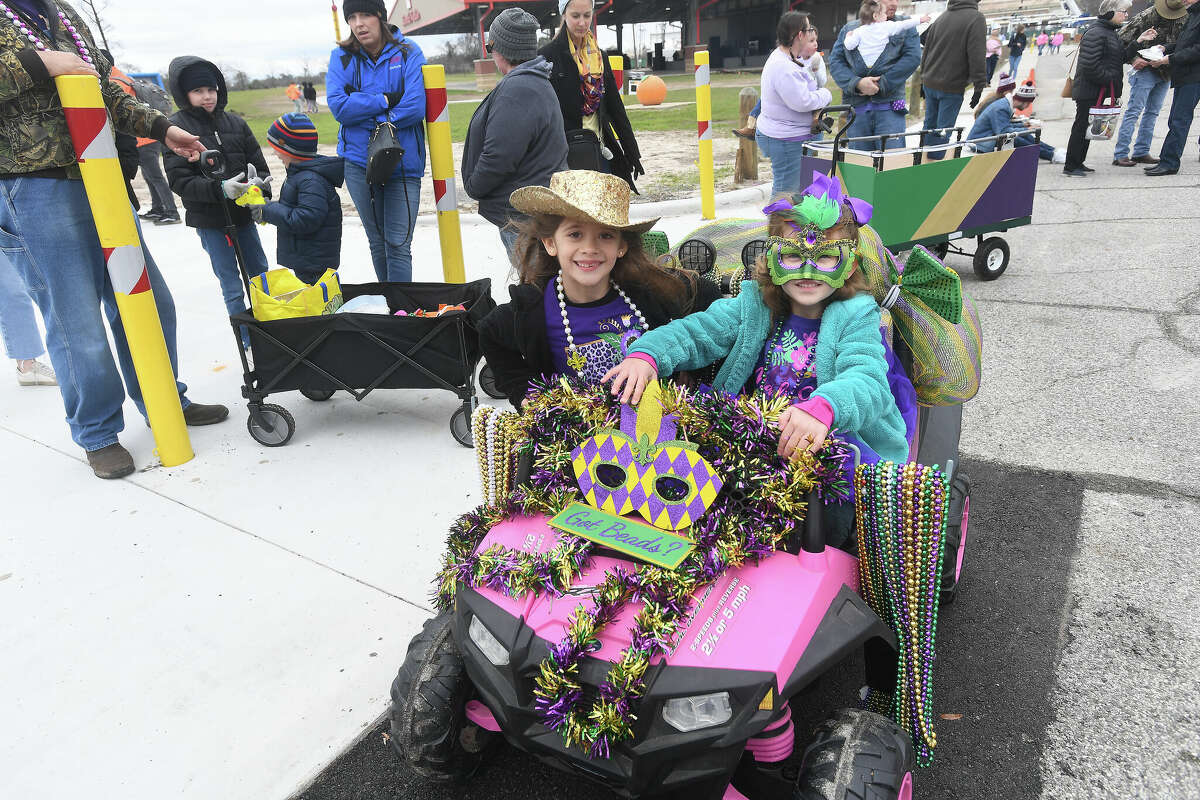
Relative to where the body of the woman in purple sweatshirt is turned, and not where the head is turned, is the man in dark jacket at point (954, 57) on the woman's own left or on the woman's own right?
on the woman's own left

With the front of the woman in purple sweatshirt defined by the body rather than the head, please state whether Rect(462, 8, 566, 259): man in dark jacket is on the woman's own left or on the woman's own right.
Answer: on the woman's own right

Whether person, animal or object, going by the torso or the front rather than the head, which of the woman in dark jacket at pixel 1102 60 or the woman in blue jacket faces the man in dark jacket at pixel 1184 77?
the woman in dark jacket at pixel 1102 60

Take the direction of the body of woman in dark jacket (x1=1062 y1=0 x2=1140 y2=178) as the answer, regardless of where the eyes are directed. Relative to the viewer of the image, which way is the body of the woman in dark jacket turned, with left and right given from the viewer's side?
facing to the right of the viewer

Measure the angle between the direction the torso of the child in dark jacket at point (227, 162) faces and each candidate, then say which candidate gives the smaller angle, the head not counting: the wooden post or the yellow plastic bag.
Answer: the yellow plastic bag

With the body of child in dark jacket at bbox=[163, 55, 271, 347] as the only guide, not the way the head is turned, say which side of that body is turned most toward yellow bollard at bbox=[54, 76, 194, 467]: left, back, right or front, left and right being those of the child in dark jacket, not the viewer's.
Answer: right

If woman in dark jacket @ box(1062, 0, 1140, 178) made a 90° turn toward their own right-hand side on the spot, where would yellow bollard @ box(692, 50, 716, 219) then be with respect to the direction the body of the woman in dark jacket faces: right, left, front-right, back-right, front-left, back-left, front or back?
front-right

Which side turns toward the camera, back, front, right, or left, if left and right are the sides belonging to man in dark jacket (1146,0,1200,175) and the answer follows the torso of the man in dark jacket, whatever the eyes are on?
left
